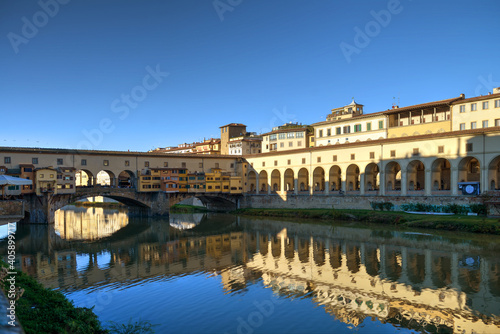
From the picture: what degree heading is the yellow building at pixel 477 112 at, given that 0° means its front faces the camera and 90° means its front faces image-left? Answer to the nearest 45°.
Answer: approximately 45°

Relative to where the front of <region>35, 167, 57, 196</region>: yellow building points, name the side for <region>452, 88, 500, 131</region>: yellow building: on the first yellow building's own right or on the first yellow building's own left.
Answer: on the first yellow building's own left

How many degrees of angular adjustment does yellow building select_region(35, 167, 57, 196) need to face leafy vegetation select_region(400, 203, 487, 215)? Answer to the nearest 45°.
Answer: approximately 45° to its left

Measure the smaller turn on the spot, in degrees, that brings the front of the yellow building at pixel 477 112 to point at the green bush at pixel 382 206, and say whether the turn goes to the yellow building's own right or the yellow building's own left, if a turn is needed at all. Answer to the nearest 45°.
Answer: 0° — it already faces it

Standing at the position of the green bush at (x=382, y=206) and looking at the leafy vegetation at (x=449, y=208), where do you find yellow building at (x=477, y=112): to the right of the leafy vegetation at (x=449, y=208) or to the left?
left

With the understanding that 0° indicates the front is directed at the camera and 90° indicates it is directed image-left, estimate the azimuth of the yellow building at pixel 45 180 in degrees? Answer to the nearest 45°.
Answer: approximately 0°

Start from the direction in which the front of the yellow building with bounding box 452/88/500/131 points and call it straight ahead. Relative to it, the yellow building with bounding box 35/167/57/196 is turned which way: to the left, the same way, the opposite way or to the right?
to the left

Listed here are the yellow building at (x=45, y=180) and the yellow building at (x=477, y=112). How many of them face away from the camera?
0
